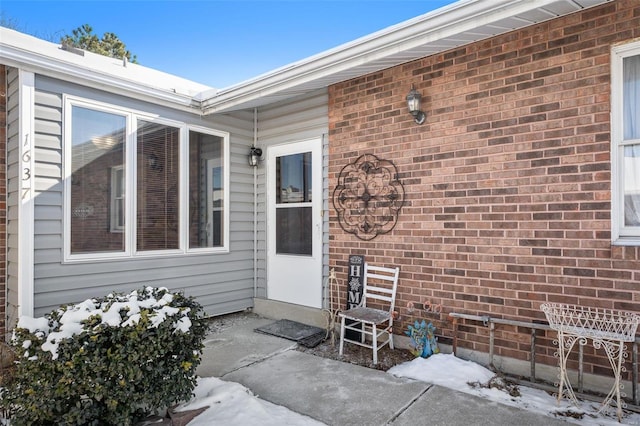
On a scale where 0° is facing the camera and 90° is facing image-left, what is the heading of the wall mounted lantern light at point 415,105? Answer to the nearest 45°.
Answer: approximately 45°

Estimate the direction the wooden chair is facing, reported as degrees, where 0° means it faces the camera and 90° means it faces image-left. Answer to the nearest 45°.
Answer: approximately 45°

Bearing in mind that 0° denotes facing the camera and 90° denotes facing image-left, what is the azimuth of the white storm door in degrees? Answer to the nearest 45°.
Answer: approximately 45°

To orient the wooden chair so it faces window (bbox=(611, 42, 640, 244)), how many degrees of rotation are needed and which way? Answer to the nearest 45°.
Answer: approximately 90° to its left

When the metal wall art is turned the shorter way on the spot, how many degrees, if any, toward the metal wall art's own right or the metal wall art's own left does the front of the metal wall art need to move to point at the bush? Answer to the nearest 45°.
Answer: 0° — it already faces it

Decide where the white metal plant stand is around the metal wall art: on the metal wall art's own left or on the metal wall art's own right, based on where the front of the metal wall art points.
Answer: on the metal wall art's own left
